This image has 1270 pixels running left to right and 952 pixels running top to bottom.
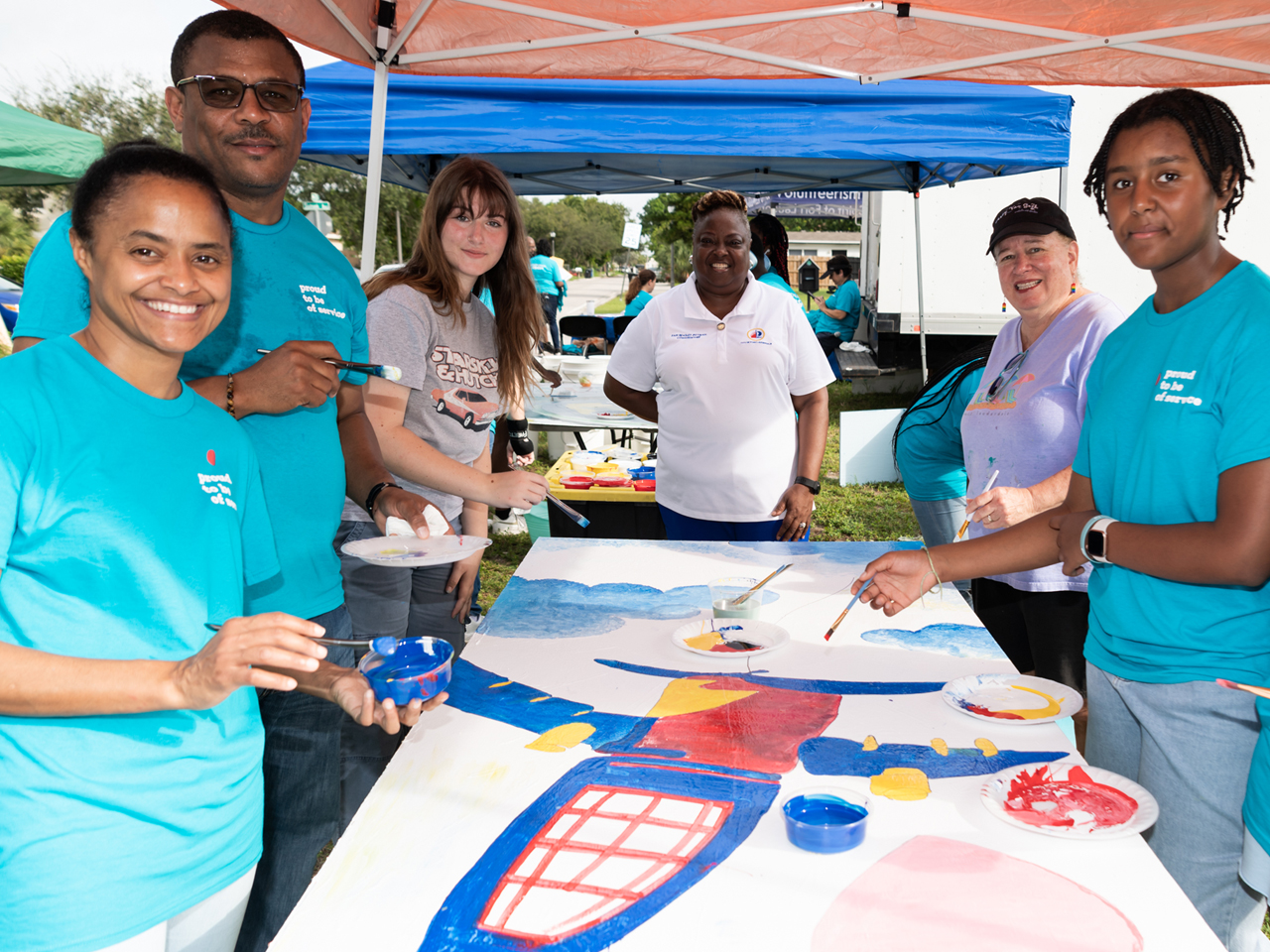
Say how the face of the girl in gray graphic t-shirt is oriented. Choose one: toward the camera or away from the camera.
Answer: toward the camera

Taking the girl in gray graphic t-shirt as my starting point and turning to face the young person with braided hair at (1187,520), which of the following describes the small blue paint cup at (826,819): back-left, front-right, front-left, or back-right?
front-right

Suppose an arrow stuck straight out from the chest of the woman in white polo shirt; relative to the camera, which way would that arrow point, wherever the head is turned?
toward the camera

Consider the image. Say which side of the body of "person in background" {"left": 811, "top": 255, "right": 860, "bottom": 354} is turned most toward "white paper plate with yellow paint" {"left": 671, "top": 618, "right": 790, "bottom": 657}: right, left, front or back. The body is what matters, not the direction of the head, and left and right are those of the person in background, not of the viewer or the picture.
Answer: left

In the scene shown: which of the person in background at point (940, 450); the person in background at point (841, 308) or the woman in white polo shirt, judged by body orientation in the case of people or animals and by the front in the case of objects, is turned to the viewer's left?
the person in background at point (841, 308)

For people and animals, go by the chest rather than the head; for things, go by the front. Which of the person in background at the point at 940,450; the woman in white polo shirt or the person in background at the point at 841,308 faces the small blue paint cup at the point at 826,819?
the woman in white polo shirt

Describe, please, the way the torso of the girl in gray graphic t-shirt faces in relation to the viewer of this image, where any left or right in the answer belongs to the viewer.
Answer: facing the viewer and to the right of the viewer

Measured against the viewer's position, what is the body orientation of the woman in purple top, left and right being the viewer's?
facing the viewer and to the left of the viewer

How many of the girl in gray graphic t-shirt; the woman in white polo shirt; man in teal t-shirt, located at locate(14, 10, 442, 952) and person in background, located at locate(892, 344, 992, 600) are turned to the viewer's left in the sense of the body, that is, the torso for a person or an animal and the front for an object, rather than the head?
0

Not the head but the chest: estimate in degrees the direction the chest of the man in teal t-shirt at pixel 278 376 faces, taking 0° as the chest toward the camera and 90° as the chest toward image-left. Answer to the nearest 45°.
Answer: approximately 315°
